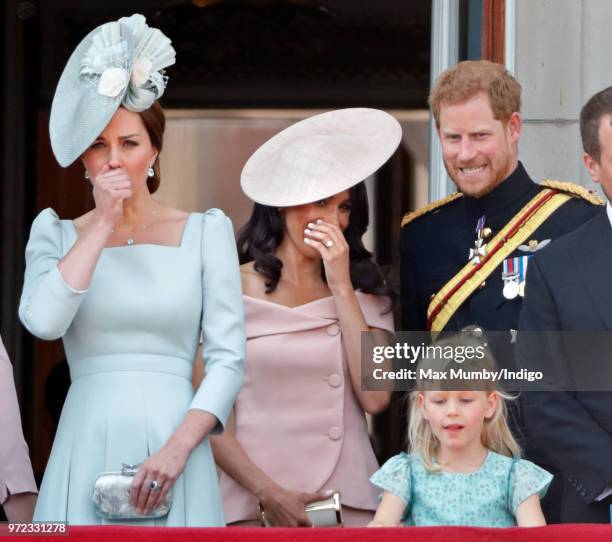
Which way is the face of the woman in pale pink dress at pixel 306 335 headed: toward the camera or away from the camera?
toward the camera

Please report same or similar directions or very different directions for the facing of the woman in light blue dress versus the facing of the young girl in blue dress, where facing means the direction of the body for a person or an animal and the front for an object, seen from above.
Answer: same or similar directions

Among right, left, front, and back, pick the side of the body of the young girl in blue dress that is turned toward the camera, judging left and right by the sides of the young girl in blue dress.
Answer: front

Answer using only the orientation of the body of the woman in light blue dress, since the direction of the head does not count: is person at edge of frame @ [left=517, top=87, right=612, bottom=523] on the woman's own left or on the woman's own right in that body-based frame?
on the woman's own left

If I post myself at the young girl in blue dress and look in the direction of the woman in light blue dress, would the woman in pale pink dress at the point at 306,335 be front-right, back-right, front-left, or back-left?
front-right

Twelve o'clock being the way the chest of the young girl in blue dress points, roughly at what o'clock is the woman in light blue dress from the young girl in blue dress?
The woman in light blue dress is roughly at 3 o'clock from the young girl in blue dress.

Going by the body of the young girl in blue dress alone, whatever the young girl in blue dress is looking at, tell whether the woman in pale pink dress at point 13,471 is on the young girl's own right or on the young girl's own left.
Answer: on the young girl's own right

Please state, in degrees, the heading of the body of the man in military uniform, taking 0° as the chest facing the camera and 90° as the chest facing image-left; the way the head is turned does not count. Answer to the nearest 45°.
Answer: approximately 45°

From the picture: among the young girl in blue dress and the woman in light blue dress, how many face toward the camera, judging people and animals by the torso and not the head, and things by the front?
2

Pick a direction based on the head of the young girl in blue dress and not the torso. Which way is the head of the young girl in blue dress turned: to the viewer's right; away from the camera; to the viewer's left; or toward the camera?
toward the camera

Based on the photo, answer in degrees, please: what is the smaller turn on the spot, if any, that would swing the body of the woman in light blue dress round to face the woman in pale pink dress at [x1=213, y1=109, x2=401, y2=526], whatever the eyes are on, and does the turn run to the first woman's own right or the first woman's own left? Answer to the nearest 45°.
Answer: approximately 135° to the first woman's own left

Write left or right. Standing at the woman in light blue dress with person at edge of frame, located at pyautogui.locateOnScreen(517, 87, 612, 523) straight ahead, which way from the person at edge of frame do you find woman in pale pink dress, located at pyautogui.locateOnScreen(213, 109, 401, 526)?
left
